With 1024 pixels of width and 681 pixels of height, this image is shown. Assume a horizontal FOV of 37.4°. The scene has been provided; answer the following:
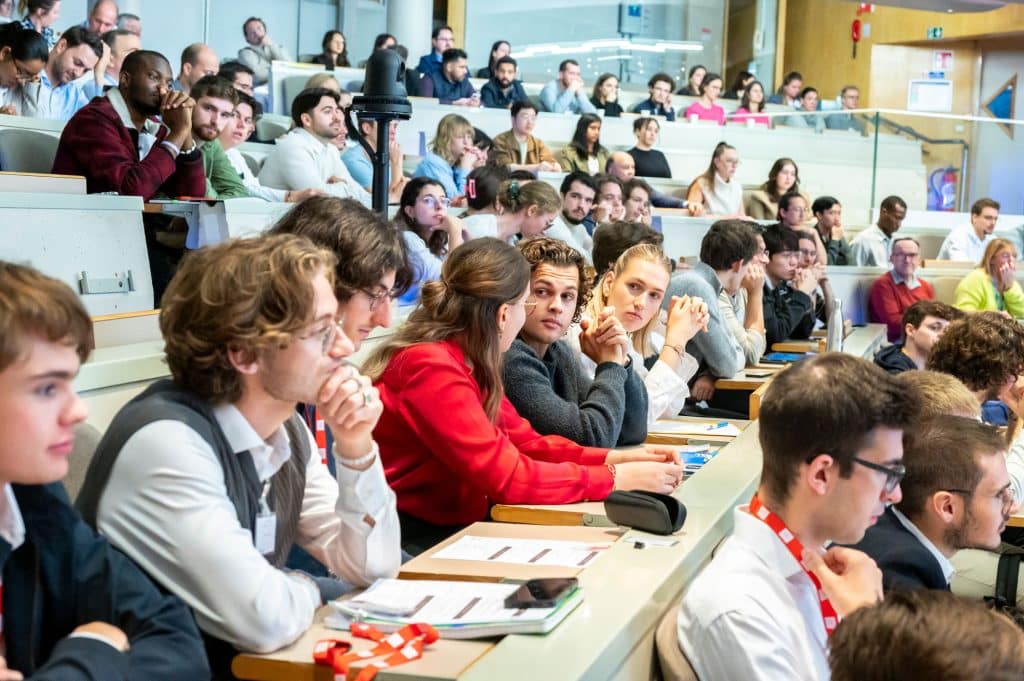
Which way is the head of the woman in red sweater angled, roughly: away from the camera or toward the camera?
away from the camera

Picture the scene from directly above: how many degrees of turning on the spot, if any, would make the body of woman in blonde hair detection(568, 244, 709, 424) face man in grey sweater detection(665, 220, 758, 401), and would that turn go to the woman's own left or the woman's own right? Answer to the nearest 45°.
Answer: approximately 135° to the woman's own left

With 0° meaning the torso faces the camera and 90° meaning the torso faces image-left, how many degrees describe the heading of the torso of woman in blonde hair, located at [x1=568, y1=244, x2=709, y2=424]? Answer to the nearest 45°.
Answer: approximately 315°

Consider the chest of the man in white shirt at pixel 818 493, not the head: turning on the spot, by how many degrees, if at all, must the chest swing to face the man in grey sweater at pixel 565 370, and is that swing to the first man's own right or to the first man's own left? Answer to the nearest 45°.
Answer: approximately 135° to the first man's own left

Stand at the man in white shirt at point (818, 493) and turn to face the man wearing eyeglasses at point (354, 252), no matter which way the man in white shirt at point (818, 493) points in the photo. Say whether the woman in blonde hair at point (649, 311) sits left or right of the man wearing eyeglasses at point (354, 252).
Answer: right

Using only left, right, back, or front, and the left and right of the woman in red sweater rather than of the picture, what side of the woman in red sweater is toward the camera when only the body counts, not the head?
right

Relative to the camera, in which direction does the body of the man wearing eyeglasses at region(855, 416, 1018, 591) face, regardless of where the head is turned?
to the viewer's right

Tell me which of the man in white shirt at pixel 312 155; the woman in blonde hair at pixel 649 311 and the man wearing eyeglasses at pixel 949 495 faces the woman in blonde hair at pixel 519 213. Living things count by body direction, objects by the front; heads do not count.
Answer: the man in white shirt

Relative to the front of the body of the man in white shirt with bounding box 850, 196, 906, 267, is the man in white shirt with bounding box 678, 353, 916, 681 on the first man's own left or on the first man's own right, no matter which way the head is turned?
on the first man's own right

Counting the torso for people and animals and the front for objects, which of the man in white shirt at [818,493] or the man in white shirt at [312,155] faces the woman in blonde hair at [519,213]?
the man in white shirt at [312,155]

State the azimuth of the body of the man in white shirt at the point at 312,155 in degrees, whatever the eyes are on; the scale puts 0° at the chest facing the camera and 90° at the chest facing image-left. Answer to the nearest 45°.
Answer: approximately 315°

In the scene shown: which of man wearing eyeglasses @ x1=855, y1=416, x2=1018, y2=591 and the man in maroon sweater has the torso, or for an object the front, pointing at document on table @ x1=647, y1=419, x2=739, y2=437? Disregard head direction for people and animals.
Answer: the man in maroon sweater

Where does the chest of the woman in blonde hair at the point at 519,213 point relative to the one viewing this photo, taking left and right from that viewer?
facing to the right of the viewer
